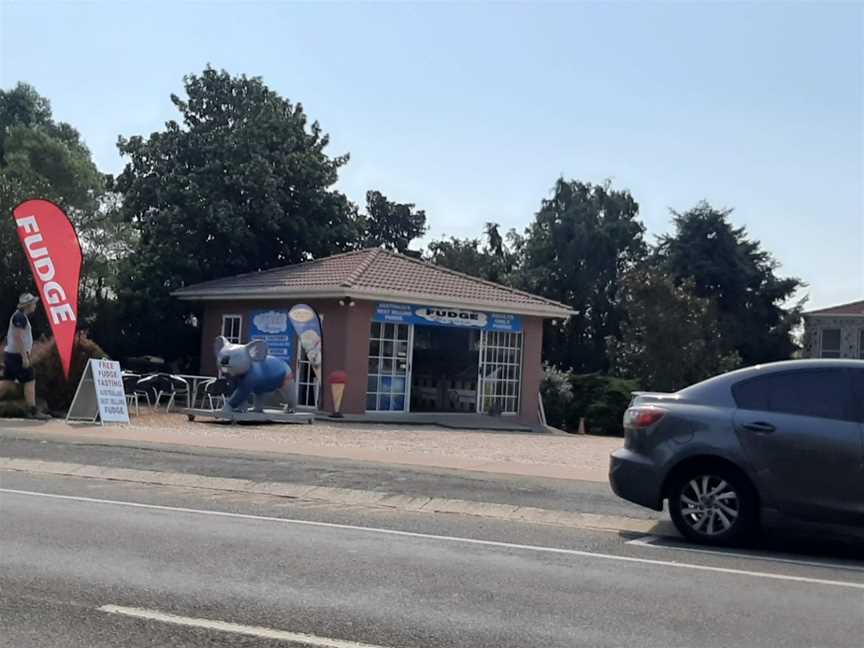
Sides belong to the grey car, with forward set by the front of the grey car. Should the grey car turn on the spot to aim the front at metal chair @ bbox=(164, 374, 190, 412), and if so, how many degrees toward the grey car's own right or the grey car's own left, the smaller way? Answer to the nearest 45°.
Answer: approximately 135° to the grey car's own left

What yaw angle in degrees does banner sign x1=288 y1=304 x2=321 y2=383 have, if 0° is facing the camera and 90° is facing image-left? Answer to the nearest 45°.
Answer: approximately 0°

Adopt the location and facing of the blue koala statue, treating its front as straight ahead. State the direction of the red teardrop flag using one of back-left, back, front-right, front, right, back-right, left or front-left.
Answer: front-right

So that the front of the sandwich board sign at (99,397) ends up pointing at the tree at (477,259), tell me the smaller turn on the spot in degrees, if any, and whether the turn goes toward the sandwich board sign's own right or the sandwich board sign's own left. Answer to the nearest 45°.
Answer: approximately 90° to the sandwich board sign's own left

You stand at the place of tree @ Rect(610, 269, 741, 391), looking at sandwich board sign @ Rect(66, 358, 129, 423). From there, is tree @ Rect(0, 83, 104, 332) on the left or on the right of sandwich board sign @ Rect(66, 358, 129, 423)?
right

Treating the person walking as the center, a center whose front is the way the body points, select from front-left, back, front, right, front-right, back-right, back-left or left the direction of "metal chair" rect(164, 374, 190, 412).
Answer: front-left

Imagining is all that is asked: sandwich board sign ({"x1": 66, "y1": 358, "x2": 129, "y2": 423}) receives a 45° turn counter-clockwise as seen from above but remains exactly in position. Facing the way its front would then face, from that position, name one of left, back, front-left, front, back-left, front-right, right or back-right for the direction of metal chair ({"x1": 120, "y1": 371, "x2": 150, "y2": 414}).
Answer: left

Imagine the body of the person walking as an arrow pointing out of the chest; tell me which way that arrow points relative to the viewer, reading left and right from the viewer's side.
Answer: facing to the right of the viewer

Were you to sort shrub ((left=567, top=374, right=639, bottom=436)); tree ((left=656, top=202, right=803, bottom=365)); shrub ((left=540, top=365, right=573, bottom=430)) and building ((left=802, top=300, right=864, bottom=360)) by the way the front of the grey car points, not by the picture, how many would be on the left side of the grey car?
4

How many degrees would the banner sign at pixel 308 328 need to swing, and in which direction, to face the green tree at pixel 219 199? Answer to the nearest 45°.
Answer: approximately 180°

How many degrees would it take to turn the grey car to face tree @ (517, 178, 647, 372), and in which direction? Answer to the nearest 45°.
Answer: approximately 90° to its left

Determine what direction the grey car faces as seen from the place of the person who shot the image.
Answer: facing to the right of the viewer

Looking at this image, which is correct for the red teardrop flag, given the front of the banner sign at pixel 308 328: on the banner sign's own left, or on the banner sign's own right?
on the banner sign's own right
